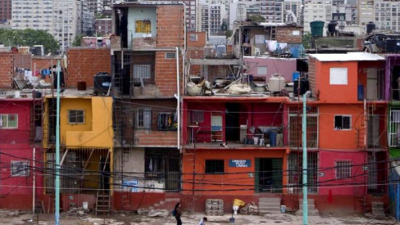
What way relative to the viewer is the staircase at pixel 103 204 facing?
toward the camera

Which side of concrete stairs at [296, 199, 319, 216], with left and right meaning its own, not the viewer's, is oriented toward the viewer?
front

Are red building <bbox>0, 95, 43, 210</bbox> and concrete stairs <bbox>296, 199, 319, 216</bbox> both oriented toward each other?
no

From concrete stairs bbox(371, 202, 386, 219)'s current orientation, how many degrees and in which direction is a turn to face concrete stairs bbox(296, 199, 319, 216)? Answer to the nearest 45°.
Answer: approximately 90° to its right

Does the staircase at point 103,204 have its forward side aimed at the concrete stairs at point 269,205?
no

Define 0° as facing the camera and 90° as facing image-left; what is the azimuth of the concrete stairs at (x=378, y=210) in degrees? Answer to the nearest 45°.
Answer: approximately 0°

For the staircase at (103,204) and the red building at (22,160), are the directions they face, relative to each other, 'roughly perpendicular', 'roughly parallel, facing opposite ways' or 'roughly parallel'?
roughly parallel

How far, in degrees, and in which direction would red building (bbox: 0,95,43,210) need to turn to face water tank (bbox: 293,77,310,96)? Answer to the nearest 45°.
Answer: approximately 90° to its left

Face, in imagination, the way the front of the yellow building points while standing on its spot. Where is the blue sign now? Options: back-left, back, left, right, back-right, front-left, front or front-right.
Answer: left

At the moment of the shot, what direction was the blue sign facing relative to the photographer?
facing the viewer

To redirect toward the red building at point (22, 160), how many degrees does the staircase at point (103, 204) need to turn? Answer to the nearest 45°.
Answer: approximately 90° to its right

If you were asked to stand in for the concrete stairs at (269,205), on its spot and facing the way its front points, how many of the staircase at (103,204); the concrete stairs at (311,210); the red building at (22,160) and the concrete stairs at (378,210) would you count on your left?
2

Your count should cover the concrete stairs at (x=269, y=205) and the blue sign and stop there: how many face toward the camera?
2

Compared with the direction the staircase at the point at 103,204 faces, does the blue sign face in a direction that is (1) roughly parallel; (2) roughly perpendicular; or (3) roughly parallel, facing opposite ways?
roughly parallel

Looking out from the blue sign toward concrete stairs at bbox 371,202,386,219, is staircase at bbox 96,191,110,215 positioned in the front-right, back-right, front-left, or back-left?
back-right

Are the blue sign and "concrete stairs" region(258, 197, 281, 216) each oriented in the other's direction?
no

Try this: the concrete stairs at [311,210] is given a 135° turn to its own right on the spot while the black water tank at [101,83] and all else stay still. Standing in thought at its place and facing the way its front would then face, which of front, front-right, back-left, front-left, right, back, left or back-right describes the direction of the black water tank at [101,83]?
front-left

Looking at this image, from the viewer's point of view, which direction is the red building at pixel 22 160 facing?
toward the camera
